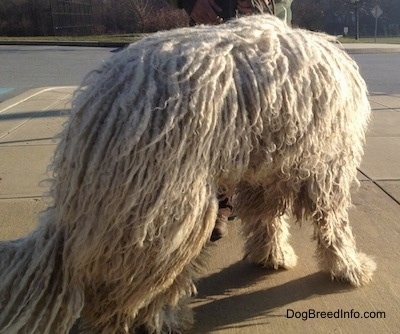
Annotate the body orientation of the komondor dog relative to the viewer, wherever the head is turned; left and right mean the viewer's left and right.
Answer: facing away from the viewer and to the right of the viewer
